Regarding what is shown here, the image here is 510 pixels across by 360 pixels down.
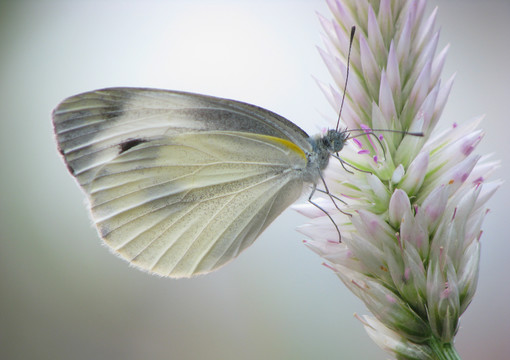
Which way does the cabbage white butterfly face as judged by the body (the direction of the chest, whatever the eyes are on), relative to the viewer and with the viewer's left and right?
facing to the right of the viewer
